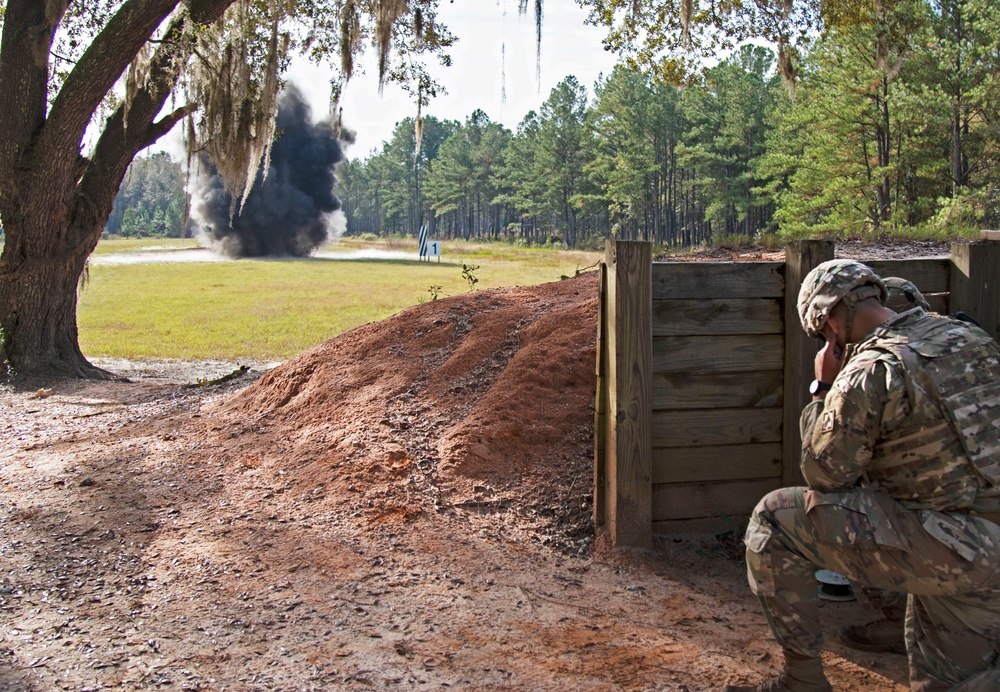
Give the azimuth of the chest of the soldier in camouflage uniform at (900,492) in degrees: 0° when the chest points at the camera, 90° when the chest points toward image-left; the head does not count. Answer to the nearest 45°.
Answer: approximately 90°

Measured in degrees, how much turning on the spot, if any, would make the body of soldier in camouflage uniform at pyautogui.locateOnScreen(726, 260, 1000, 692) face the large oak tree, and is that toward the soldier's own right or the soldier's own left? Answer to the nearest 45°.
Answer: approximately 45° to the soldier's own right

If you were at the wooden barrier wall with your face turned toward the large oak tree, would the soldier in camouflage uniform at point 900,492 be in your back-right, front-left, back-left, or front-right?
back-left

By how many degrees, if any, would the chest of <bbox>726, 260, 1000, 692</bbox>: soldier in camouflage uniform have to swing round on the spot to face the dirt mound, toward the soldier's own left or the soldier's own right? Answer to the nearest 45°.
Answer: approximately 45° to the soldier's own right

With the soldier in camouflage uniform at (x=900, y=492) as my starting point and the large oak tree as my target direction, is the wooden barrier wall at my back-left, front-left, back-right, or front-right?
front-right

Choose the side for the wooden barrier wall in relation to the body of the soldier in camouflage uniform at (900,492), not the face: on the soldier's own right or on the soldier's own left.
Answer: on the soldier's own right

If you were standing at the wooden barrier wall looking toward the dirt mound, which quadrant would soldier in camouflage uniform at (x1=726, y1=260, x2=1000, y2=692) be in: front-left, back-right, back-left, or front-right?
back-left

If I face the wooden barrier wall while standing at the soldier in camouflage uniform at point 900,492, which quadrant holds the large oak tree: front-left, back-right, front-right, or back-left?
front-left
